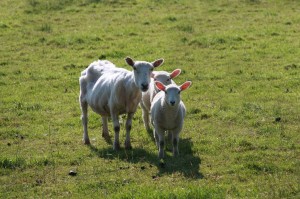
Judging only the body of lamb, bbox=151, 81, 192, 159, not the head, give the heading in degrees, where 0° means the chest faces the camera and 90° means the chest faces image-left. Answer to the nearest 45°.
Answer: approximately 0°

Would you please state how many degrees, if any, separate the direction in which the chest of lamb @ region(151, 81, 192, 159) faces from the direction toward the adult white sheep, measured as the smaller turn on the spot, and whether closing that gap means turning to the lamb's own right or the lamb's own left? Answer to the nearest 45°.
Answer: approximately 135° to the lamb's own right

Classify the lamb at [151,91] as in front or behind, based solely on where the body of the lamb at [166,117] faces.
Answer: behind

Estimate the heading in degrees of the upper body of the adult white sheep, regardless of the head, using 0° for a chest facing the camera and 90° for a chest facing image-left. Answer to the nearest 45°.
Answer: approximately 315°

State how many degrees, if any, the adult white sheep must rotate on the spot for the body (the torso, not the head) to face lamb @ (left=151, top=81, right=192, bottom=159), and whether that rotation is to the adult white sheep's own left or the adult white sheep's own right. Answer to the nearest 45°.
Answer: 0° — it already faces it
